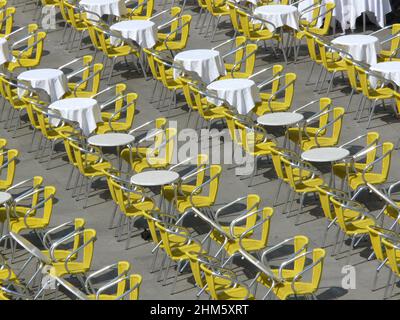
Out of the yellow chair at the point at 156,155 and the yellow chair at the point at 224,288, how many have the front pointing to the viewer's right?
1

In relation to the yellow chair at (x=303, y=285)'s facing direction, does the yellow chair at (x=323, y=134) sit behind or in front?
behind

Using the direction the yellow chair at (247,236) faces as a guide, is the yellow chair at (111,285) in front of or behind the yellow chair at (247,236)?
in front

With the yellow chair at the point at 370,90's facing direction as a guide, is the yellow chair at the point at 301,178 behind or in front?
behind

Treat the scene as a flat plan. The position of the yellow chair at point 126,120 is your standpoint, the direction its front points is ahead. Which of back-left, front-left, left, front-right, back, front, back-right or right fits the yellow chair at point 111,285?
left

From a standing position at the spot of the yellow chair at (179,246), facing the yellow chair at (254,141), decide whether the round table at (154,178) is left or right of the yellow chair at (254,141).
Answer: left

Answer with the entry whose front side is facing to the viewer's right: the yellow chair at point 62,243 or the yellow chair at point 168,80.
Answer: the yellow chair at point 168,80

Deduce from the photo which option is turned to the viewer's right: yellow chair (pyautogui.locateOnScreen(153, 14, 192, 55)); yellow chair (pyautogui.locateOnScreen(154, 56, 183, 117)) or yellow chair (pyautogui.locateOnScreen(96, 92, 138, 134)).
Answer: yellow chair (pyautogui.locateOnScreen(154, 56, 183, 117))

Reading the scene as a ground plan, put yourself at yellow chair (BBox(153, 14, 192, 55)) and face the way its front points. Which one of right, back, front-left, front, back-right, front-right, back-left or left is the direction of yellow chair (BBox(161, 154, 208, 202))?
front-left

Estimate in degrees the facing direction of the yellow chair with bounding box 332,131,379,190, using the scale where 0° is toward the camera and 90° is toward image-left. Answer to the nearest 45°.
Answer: approximately 45°
